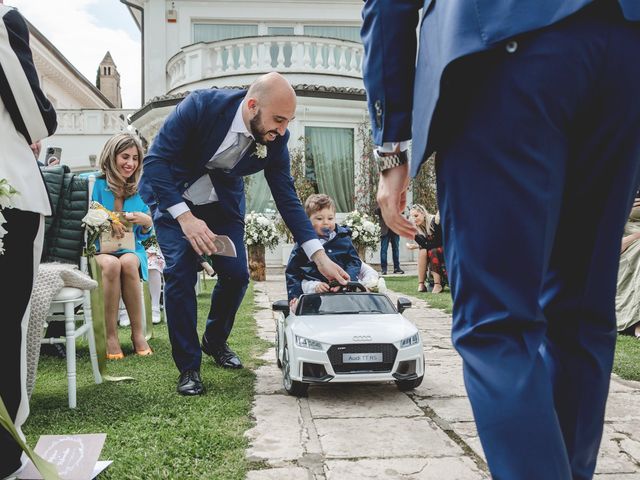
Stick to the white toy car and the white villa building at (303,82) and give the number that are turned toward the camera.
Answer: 2

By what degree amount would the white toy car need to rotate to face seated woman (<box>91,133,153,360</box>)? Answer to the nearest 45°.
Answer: approximately 135° to its right

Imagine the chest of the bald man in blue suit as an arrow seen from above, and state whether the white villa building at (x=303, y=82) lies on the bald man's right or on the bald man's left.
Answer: on the bald man's left

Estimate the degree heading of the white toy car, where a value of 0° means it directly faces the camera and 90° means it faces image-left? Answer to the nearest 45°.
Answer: approximately 0°

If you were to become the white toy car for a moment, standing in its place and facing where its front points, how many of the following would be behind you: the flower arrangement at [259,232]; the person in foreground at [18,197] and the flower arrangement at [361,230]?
2

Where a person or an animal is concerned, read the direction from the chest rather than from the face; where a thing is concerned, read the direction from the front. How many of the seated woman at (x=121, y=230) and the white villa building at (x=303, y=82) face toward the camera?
2

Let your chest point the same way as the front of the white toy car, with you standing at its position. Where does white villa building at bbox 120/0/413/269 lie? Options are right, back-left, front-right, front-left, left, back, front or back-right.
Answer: back

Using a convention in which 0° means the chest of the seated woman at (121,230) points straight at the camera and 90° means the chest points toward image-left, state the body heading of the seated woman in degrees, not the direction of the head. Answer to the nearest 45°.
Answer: approximately 0°
